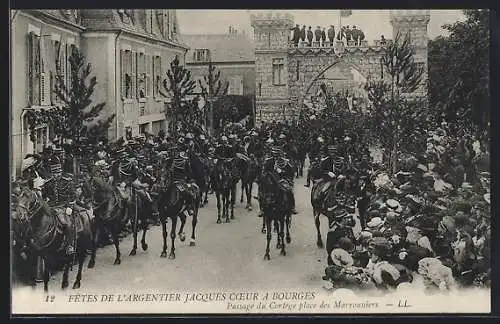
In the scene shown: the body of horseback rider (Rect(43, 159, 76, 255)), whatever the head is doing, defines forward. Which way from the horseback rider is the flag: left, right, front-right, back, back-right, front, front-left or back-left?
back-left

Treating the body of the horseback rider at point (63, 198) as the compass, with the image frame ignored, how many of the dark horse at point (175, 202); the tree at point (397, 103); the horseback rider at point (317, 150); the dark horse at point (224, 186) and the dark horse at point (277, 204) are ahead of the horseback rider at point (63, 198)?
0

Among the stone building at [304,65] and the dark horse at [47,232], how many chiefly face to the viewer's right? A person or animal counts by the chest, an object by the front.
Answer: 0

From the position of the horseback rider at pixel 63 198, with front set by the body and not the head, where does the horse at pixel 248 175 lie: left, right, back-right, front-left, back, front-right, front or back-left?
back-left

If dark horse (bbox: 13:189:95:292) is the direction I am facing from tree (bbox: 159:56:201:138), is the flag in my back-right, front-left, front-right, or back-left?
back-left

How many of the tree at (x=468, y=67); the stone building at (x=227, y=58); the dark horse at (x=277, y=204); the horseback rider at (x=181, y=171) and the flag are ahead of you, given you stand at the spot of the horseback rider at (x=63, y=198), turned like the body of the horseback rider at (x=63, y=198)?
0

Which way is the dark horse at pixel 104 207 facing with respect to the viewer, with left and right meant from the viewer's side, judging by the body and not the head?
facing the viewer and to the left of the viewer

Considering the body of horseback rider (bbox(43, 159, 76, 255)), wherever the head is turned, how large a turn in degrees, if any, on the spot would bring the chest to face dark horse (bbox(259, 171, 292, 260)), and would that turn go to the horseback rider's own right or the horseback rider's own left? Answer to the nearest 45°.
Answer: approximately 135° to the horseback rider's own left

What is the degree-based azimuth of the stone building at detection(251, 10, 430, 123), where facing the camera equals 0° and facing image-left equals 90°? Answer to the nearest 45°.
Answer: approximately 0°

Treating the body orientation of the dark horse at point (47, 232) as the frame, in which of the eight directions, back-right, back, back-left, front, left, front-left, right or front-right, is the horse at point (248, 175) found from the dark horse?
back-left

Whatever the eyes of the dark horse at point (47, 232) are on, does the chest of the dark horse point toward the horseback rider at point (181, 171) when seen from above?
no

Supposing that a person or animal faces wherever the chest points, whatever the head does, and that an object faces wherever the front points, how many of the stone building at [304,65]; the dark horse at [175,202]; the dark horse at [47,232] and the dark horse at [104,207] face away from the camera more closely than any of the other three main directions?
0
